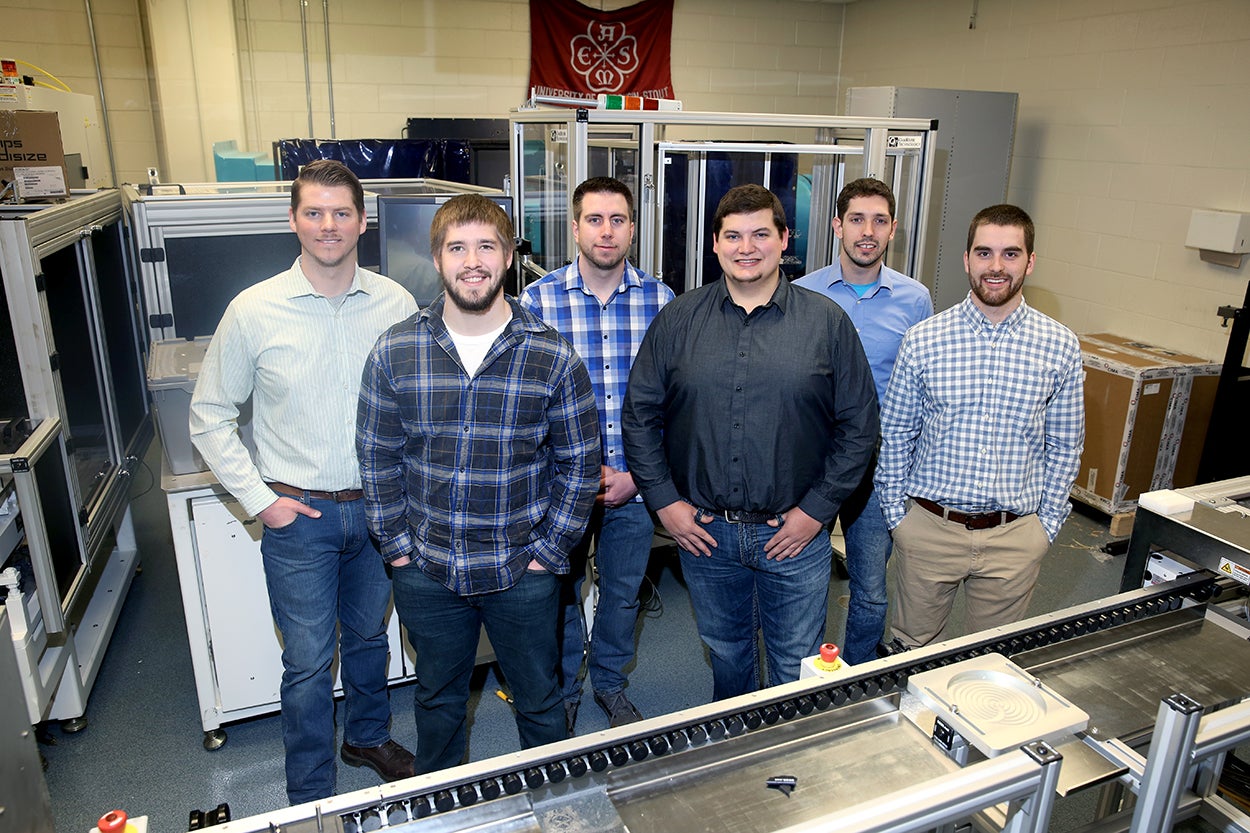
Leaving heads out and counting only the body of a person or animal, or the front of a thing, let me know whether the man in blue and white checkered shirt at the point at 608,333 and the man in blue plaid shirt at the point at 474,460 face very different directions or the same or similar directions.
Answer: same or similar directions

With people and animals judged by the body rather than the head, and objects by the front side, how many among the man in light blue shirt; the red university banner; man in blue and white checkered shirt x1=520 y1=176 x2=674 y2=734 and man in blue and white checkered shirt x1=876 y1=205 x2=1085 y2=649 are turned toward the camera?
4

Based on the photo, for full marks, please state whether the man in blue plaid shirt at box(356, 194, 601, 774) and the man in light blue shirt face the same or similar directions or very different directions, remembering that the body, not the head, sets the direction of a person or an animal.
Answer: same or similar directions

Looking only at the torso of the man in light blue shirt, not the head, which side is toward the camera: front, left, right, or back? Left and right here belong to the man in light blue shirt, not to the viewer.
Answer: front

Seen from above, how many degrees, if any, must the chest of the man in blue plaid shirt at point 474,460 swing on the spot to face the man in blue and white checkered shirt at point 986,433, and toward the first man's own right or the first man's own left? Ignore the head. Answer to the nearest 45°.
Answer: approximately 90° to the first man's own left

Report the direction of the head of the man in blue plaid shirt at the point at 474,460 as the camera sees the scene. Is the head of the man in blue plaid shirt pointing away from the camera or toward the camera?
toward the camera

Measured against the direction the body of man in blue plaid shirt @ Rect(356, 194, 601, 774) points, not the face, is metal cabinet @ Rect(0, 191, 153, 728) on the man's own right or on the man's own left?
on the man's own right

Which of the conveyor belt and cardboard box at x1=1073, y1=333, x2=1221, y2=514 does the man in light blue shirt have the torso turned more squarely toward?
the conveyor belt

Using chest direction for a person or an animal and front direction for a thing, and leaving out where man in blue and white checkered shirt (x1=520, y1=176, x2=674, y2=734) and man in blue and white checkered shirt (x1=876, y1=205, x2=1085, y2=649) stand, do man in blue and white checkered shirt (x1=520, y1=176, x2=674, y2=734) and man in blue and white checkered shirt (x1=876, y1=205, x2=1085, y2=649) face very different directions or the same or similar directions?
same or similar directions

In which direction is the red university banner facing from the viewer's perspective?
toward the camera

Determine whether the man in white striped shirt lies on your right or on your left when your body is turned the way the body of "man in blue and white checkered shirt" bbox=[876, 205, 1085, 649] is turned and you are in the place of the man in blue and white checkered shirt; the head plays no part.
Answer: on your right

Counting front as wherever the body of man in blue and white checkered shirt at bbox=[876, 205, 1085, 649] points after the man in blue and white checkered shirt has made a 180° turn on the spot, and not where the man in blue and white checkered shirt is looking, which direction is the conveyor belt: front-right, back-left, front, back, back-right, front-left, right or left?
back

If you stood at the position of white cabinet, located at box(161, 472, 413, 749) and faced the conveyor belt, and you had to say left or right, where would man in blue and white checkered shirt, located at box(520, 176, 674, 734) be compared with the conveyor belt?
left

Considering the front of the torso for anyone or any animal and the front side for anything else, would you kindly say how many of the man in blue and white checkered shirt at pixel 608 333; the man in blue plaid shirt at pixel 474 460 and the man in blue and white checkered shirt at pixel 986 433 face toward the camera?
3

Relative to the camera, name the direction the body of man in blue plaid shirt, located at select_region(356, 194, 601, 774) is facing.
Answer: toward the camera

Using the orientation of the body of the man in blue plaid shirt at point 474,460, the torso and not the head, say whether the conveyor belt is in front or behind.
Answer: in front
